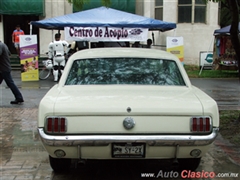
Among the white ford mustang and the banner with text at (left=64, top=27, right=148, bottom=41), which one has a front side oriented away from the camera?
the white ford mustang

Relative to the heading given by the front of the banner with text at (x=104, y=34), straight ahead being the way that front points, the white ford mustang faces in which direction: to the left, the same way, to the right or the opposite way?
the opposite way

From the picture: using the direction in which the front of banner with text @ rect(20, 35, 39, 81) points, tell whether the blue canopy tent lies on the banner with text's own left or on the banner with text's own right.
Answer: on the banner with text's own left

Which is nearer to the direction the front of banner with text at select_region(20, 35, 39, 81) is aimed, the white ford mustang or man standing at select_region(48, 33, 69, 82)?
the white ford mustang

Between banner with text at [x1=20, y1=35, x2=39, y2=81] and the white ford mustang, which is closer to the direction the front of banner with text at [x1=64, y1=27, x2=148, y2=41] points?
the white ford mustang

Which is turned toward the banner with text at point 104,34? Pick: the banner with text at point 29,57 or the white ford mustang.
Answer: the white ford mustang

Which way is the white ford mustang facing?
away from the camera
